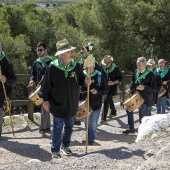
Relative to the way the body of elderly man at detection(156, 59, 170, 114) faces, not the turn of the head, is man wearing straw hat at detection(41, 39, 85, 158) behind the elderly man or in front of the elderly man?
in front

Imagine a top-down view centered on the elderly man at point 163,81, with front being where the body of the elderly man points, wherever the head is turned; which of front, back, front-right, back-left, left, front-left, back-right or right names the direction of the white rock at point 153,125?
front-left

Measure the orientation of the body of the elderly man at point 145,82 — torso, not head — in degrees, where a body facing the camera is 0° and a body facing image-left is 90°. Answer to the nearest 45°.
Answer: approximately 45°

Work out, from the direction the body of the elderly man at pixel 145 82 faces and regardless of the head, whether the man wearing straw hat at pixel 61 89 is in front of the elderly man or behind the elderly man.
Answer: in front

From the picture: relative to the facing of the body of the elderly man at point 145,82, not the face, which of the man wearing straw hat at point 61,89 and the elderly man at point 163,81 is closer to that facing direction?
the man wearing straw hat

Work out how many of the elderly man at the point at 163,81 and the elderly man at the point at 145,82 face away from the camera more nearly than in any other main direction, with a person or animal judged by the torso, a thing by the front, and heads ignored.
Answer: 0

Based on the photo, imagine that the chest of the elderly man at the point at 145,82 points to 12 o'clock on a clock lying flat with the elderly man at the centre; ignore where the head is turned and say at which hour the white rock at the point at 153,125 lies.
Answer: The white rock is roughly at 10 o'clock from the elderly man.
